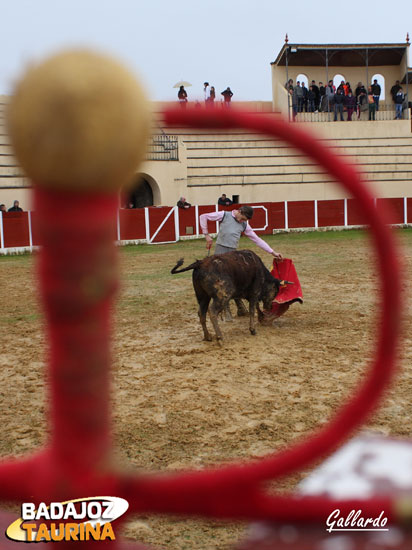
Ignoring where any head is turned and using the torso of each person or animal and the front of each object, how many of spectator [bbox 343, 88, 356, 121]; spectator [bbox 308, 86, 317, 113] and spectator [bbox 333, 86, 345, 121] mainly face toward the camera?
3

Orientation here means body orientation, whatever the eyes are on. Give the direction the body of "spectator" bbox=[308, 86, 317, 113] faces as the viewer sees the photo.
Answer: toward the camera

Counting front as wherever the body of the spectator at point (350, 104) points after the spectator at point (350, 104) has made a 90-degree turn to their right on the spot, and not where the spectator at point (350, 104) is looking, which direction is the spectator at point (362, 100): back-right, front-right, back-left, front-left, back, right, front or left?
back-right

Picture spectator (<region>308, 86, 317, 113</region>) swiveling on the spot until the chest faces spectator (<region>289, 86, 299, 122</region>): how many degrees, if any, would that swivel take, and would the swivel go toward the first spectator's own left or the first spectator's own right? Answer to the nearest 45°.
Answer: approximately 45° to the first spectator's own right

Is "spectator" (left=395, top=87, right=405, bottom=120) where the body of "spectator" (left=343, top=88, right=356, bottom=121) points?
no

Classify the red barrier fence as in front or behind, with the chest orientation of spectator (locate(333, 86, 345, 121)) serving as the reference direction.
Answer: in front

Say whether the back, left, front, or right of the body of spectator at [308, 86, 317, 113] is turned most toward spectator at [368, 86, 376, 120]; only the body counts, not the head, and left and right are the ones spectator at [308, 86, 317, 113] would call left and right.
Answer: left

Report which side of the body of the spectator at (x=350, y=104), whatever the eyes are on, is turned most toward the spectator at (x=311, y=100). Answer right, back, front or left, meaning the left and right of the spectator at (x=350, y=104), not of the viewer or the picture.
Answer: right

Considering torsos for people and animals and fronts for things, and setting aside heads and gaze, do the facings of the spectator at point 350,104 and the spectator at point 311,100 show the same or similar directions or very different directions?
same or similar directions

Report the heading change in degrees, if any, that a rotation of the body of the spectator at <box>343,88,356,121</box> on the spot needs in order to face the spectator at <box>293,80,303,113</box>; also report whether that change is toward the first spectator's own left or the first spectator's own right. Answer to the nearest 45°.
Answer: approximately 90° to the first spectator's own right

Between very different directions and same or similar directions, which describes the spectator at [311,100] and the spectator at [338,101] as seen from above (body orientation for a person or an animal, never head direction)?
same or similar directions

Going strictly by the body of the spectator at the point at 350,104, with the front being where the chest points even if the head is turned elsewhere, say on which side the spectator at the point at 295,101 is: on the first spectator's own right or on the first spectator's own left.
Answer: on the first spectator's own right

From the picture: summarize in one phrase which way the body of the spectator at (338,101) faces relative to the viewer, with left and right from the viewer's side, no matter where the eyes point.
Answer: facing the viewer

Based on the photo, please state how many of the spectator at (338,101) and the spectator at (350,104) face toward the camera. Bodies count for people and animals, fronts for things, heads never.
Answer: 2

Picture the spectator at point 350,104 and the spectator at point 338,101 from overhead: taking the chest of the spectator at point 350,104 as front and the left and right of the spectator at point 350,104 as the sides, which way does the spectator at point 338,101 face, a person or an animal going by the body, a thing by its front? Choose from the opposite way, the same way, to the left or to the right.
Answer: the same way
